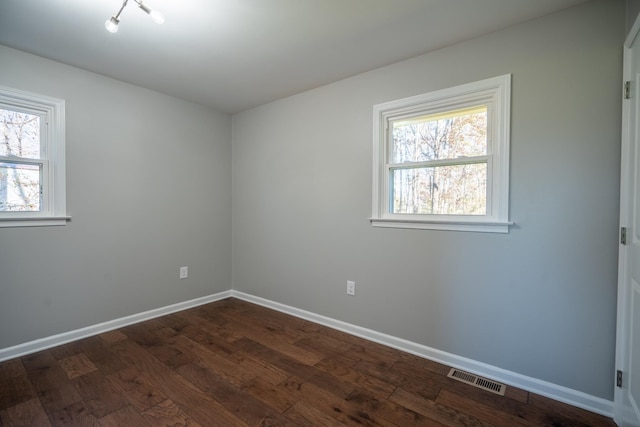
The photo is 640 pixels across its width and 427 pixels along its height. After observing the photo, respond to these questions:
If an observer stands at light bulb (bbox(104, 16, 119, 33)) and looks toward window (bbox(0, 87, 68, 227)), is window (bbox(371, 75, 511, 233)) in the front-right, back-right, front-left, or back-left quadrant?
back-right

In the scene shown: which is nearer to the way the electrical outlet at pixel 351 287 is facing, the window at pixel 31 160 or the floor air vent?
the window

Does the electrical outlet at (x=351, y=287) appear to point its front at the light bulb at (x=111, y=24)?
yes

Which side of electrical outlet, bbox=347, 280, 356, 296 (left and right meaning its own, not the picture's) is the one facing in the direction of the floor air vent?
left

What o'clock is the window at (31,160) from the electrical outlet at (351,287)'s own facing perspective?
The window is roughly at 1 o'clock from the electrical outlet.

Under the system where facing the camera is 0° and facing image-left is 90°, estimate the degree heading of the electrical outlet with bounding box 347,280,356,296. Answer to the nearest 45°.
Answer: approximately 45°
